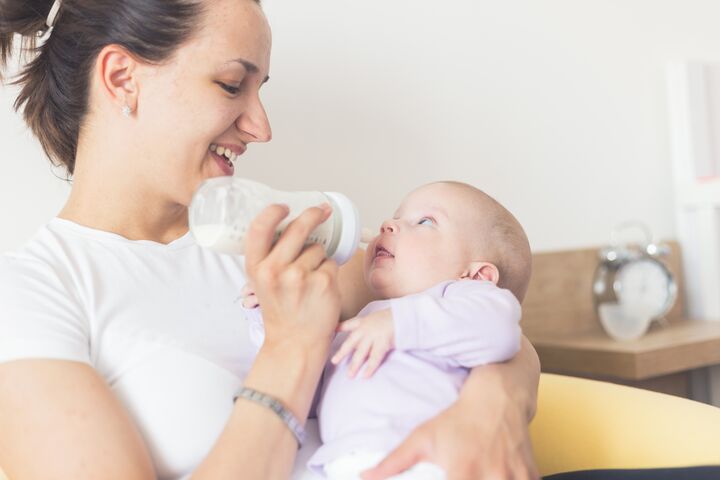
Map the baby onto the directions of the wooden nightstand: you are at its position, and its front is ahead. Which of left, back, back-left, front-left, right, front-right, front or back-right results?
front-right

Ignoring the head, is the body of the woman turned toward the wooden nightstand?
no

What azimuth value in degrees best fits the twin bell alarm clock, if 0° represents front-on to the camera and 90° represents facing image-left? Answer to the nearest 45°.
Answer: approximately 315°

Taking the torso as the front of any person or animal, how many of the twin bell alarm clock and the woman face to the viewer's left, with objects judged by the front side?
0

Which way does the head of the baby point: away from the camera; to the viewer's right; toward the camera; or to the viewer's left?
to the viewer's left

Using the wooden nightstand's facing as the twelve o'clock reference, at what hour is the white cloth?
The white cloth is roughly at 2 o'clock from the wooden nightstand.

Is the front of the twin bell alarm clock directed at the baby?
no

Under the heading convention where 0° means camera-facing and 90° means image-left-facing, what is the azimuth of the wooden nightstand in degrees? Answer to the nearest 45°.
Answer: approximately 315°

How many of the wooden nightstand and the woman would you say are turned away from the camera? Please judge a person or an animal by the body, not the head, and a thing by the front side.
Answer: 0

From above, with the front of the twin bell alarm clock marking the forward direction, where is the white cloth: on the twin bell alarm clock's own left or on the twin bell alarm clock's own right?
on the twin bell alarm clock's own right

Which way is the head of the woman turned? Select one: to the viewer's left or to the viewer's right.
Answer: to the viewer's right

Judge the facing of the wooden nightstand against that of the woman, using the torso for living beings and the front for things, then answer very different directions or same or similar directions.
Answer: same or similar directions

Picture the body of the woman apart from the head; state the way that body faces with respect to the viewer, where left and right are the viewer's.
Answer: facing the viewer and to the right of the viewer

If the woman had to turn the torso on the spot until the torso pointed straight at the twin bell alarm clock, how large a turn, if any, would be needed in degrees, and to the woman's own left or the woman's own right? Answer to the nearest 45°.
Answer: approximately 90° to the woman's own left
